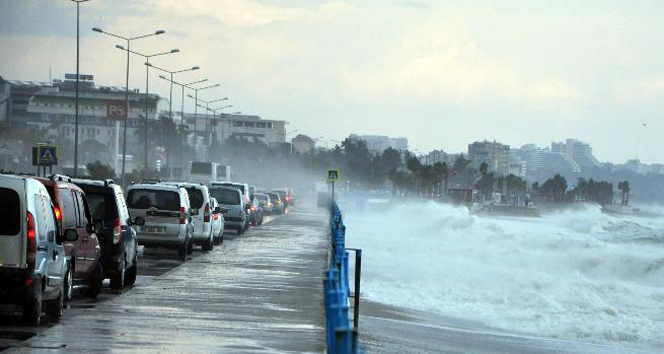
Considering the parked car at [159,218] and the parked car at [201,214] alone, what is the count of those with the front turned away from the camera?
2

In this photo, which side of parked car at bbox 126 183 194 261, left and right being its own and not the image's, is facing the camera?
back

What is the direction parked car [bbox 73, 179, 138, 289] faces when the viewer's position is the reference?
facing away from the viewer

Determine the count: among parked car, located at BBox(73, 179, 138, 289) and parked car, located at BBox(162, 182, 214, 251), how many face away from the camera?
2

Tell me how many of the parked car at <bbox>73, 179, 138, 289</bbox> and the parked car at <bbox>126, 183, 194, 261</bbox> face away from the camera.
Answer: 2

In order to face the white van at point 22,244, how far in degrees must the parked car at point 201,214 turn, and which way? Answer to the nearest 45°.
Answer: approximately 180°

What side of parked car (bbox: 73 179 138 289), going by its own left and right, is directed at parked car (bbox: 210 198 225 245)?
front

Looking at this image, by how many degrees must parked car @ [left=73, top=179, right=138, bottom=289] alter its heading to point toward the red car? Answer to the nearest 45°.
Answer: approximately 180°

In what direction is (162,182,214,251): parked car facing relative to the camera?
away from the camera

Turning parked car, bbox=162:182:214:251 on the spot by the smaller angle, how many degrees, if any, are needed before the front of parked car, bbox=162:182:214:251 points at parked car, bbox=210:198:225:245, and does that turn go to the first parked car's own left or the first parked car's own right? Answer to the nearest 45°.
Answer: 0° — it already faces it

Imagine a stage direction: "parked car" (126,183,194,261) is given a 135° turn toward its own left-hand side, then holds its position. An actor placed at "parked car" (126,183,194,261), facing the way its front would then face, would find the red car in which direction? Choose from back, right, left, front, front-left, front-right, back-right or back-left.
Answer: front-left
